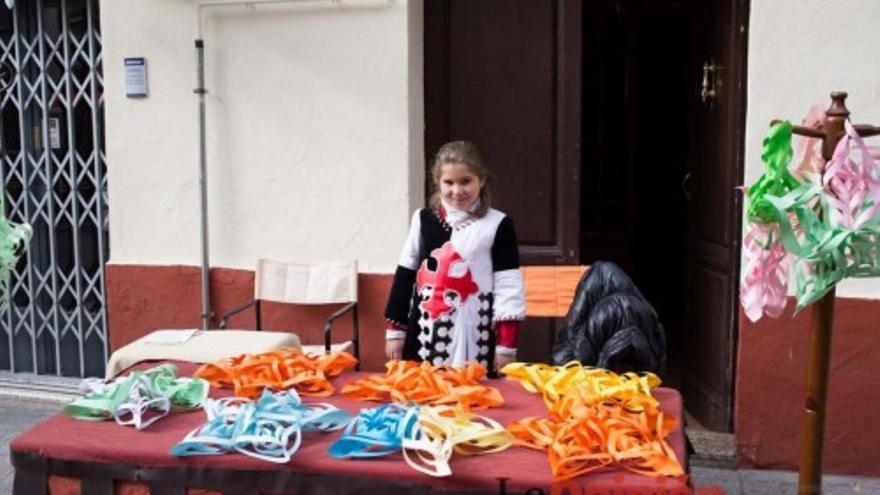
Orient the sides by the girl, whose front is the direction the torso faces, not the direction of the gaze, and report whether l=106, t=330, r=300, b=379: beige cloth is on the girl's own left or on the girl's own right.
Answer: on the girl's own right

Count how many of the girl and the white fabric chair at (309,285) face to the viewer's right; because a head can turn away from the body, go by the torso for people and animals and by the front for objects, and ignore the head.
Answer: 0

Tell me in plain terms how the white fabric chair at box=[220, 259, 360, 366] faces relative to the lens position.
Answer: facing the viewer and to the left of the viewer

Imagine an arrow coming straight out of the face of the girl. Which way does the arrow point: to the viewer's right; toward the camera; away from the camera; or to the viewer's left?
toward the camera

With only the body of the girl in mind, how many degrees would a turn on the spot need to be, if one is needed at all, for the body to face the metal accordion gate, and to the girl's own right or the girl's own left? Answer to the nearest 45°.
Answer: approximately 135° to the girl's own right

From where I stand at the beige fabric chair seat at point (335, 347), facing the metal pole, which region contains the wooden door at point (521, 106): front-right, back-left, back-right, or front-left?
back-right

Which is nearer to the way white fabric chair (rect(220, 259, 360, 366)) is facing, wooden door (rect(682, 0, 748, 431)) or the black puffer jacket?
the black puffer jacket

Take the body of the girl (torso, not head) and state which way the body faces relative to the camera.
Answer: toward the camera

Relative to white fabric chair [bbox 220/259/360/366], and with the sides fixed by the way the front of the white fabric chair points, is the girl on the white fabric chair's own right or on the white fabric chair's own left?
on the white fabric chair's own left

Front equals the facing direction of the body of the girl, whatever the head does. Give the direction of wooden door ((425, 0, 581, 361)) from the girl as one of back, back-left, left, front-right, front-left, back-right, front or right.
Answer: back

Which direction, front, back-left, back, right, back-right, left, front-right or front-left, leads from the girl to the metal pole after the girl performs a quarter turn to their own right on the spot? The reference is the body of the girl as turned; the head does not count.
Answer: front-right

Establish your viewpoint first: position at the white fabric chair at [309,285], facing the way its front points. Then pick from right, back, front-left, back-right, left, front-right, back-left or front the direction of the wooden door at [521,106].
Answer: back-left

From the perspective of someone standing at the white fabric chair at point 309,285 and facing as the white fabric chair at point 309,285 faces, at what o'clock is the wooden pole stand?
The wooden pole stand is roughly at 10 o'clock from the white fabric chair.

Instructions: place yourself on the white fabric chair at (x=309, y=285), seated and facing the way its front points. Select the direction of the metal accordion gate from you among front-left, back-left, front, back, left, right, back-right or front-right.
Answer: right

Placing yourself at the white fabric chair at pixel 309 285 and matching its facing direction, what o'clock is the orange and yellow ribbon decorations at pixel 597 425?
The orange and yellow ribbon decorations is roughly at 10 o'clock from the white fabric chair.

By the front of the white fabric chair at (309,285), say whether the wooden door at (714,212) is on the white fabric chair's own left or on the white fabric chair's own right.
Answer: on the white fabric chair's own left
